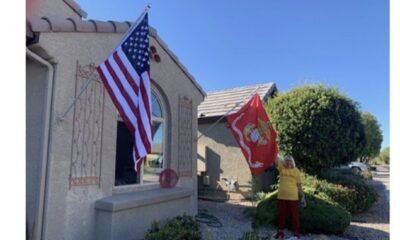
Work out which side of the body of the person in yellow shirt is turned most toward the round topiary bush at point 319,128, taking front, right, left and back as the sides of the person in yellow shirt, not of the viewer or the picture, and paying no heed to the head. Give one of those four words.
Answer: back

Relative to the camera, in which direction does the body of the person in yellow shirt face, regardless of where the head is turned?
toward the camera

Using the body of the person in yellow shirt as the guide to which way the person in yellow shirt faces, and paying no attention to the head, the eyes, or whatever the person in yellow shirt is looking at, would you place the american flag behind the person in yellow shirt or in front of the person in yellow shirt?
in front

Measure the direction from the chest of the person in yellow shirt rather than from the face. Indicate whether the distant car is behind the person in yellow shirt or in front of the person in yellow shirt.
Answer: behind

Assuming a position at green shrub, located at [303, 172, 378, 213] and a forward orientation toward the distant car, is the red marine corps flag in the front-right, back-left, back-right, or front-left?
back-left
